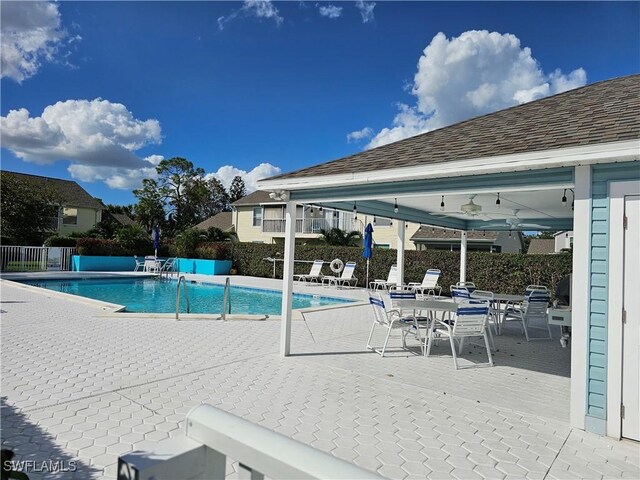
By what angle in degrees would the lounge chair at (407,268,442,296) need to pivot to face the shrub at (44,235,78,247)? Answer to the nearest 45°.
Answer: approximately 45° to its right

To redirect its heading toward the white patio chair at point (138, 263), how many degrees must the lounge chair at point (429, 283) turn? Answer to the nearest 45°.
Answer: approximately 45° to its right

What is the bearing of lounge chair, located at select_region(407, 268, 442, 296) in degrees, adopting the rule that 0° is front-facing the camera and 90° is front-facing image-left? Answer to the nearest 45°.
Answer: approximately 45°

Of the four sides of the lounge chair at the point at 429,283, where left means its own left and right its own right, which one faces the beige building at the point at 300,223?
right

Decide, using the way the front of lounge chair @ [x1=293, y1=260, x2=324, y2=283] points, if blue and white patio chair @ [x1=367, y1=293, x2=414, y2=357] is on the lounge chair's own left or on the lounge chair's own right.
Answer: on the lounge chair's own left
